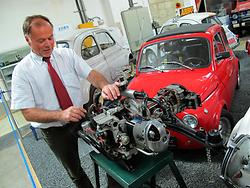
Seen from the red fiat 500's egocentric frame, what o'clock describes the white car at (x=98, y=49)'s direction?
The white car is roughly at 3 o'clock from the red fiat 500.

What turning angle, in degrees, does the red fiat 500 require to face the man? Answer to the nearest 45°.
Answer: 0° — it already faces them

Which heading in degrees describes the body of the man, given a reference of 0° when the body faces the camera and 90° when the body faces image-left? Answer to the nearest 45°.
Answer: approximately 315°

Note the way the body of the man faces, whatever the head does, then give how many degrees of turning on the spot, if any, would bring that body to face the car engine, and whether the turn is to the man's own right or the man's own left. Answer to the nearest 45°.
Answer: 0° — they already face it

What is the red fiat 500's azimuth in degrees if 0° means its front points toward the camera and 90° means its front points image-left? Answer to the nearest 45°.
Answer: approximately 45°

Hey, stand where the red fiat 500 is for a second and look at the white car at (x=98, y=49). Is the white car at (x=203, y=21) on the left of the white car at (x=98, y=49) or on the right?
right

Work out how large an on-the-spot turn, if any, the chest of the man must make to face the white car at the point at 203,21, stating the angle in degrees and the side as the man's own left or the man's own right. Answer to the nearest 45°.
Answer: approximately 90° to the man's own left

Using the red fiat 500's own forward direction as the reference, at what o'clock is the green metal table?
The green metal table is roughly at 11 o'clock from the red fiat 500.

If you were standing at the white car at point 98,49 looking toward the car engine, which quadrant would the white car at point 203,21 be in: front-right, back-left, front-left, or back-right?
back-left

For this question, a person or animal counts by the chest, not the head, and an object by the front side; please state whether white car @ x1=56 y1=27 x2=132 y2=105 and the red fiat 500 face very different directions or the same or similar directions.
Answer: very different directions
